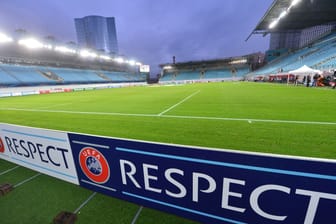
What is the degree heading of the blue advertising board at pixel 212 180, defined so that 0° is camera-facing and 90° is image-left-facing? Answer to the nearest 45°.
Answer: approximately 45°

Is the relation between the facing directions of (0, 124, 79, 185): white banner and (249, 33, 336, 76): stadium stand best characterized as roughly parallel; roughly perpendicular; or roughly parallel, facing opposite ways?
roughly perpendicular

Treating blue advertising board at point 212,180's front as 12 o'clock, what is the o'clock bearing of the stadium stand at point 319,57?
The stadium stand is roughly at 6 o'clock from the blue advertising board.

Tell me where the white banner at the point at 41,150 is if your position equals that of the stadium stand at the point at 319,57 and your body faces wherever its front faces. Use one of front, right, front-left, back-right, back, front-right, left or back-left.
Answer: front-left

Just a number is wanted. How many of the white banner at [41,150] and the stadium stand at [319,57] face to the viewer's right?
0

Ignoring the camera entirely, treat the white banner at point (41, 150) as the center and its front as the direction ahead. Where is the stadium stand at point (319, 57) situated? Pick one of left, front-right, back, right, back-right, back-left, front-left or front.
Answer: back-left
